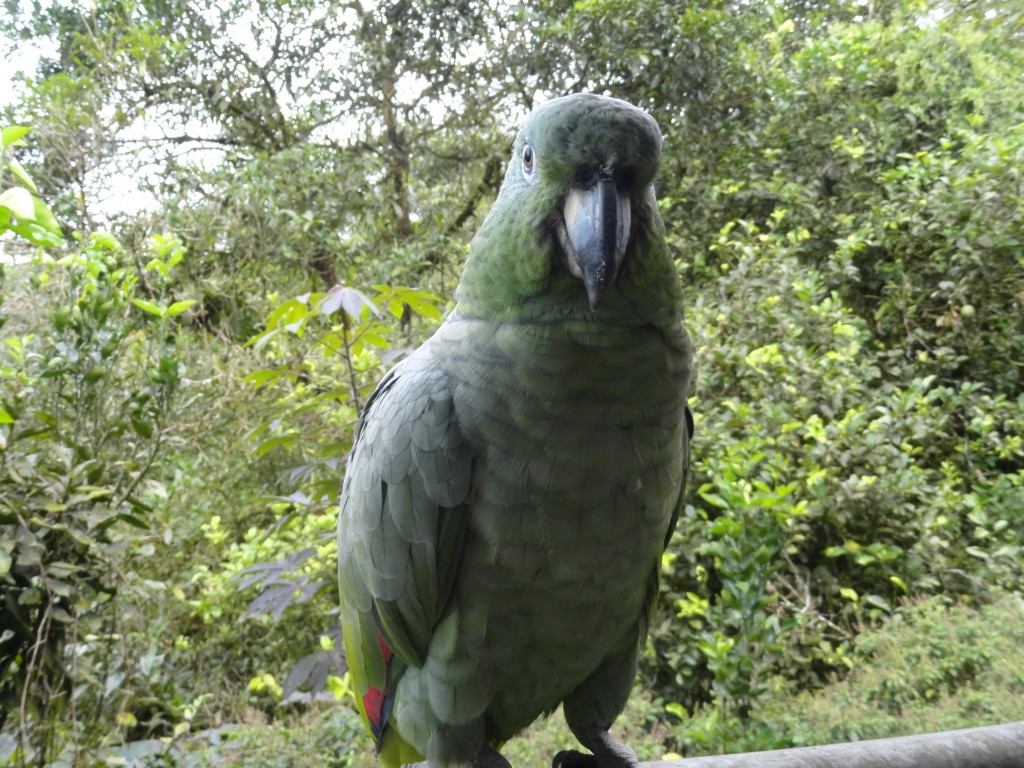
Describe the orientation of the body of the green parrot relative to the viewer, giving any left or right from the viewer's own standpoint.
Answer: facing the viewer and to the right of the viewer

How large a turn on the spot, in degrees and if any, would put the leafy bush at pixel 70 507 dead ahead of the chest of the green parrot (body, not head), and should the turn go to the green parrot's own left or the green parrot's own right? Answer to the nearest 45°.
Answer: approximately 180°
